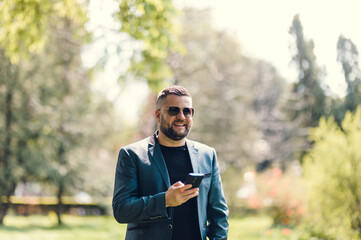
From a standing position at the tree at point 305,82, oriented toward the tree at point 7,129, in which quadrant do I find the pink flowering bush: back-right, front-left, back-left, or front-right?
front-left

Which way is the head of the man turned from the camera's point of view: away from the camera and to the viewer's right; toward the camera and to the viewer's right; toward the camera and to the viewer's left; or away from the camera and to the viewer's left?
toward the camera and to the viewer's right

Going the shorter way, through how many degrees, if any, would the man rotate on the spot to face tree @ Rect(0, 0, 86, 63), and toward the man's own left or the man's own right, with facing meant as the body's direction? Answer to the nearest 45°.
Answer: approximately 180°

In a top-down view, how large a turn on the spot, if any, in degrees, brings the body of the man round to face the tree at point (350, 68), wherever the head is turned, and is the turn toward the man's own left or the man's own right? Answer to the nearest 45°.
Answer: approximately 90° to the man's own left

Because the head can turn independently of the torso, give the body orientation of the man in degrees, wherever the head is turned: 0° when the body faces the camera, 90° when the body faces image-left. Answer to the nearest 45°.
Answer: approximately 315°

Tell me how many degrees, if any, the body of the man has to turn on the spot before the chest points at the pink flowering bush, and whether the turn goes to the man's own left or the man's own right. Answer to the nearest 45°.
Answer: approximately 135° to the man's own left

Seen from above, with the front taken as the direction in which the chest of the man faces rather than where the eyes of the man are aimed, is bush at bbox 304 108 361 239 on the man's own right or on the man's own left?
on the man's own left

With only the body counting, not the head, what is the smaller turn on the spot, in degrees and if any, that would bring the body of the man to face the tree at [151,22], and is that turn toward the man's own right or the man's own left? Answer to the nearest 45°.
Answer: approximately 135° to the man's own left
